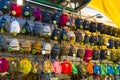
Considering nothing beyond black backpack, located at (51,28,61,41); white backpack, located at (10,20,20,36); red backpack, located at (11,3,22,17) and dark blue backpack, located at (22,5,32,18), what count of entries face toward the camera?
4

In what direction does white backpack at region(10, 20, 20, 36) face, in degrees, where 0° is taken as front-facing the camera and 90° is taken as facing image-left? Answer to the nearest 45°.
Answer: approximately 0°

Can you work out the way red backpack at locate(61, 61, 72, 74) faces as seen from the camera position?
facing the viewer

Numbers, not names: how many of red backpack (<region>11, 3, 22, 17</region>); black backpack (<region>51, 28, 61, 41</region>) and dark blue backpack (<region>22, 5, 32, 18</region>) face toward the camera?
3

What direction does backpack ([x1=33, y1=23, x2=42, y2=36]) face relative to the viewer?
toward the camera

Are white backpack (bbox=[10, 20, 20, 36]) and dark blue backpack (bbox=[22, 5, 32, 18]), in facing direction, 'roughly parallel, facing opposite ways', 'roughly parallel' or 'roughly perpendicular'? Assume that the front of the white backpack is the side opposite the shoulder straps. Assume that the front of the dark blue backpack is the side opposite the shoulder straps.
roughly parallel

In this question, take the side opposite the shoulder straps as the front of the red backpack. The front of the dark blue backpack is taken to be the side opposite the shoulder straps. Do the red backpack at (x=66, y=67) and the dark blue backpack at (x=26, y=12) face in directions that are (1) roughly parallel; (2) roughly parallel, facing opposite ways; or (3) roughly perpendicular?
roughly parallel

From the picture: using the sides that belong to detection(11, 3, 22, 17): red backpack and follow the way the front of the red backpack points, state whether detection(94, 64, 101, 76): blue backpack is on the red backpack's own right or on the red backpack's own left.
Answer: on the red backpack's own left

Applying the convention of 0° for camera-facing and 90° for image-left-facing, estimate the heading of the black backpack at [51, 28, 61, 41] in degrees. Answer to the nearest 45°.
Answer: approximately 0°

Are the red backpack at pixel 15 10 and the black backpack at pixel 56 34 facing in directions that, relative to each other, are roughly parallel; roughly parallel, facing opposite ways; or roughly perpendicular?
roughly parallel

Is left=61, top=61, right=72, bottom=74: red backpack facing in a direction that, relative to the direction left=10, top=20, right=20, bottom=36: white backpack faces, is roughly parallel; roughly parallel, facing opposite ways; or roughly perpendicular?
roughly parallel

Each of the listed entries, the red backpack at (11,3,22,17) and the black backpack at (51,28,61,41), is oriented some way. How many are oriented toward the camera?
2

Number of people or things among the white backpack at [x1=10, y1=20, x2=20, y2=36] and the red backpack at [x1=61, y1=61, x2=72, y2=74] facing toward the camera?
2
